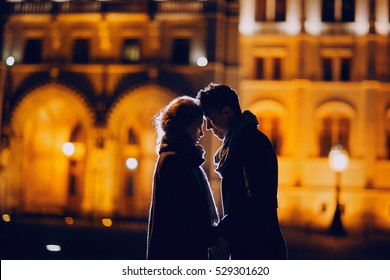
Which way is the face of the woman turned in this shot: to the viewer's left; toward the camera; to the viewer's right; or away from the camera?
to the viewer's right

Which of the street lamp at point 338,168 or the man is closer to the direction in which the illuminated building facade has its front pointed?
the man

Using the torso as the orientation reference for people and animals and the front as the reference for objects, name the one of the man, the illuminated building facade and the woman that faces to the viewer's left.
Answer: the man

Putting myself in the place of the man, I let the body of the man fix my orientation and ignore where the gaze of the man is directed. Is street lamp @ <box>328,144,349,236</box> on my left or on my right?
on my right

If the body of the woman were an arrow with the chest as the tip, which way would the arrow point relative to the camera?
to the viewer's right

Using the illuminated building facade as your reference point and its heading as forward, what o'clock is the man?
The man is roughly at 12 o'clock from the illuminated building facade.

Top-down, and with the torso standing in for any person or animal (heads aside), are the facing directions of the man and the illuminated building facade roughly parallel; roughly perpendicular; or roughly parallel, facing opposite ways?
roughly perpendicular

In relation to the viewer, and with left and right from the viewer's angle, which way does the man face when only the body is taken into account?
facing to the left of the viewer

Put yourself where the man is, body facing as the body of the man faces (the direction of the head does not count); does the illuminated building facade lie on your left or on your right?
on your right

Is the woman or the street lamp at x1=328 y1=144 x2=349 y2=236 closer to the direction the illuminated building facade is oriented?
the woman

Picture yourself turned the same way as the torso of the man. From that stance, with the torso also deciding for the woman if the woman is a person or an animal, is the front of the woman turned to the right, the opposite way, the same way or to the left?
the opposite way
